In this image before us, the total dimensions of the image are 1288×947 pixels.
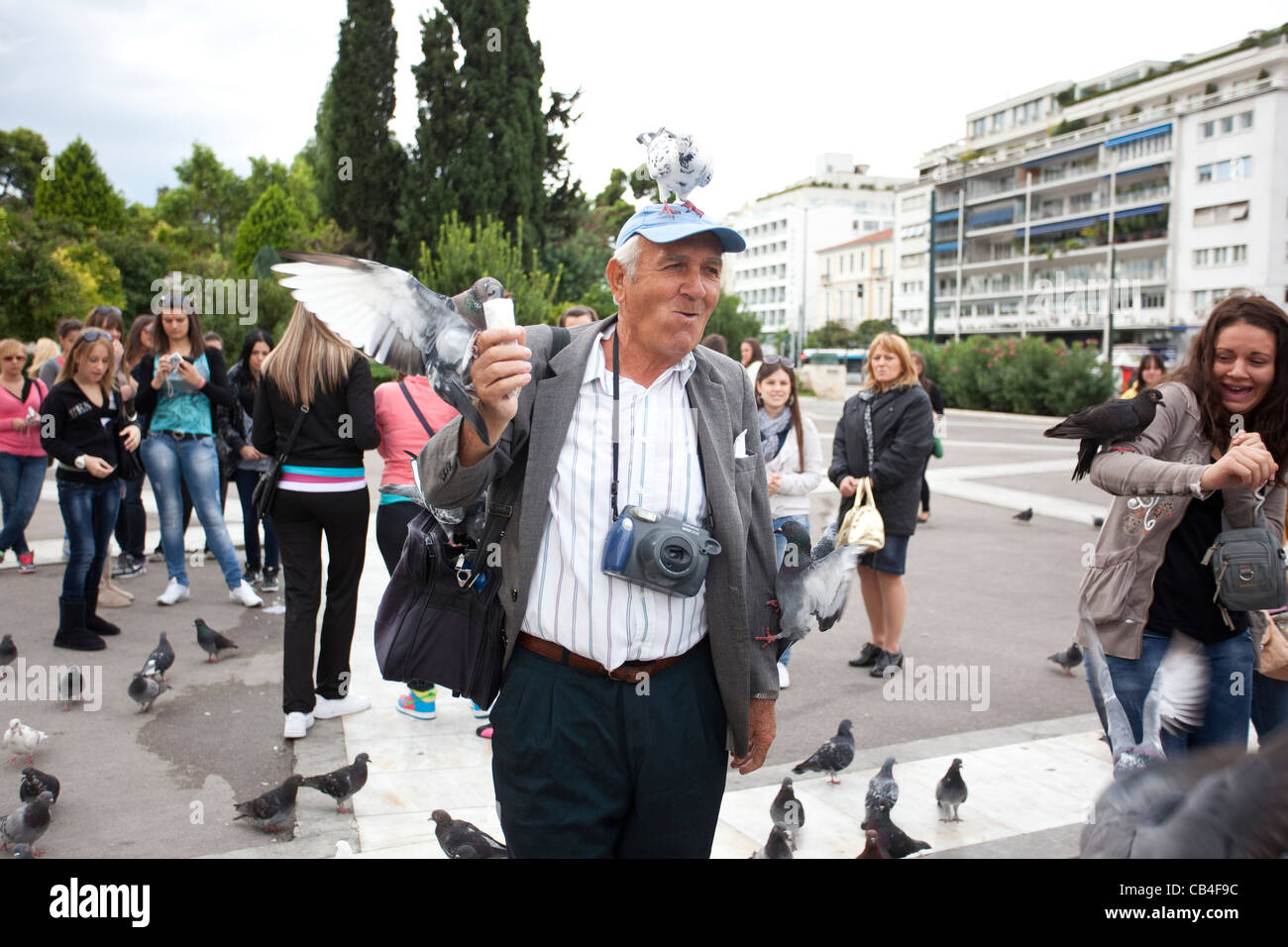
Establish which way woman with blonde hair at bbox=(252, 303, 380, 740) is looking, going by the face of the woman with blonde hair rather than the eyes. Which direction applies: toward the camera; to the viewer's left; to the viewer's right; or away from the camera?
away from the camera

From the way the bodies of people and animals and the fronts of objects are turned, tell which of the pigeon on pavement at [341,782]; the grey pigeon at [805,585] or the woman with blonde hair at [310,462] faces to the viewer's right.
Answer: the pigeon on pavement

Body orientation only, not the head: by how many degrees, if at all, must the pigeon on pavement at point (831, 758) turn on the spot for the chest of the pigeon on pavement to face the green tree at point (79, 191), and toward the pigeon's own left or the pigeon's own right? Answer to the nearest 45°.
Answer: approximately 135° to the pigeon's own left

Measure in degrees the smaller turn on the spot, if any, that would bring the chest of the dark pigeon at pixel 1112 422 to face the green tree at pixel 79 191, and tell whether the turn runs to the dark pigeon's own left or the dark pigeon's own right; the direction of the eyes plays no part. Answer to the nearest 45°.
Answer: approximately 135° to the dark pigeon's own left

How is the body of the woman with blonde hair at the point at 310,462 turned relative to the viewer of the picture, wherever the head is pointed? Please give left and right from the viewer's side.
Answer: facing away from the viewer
